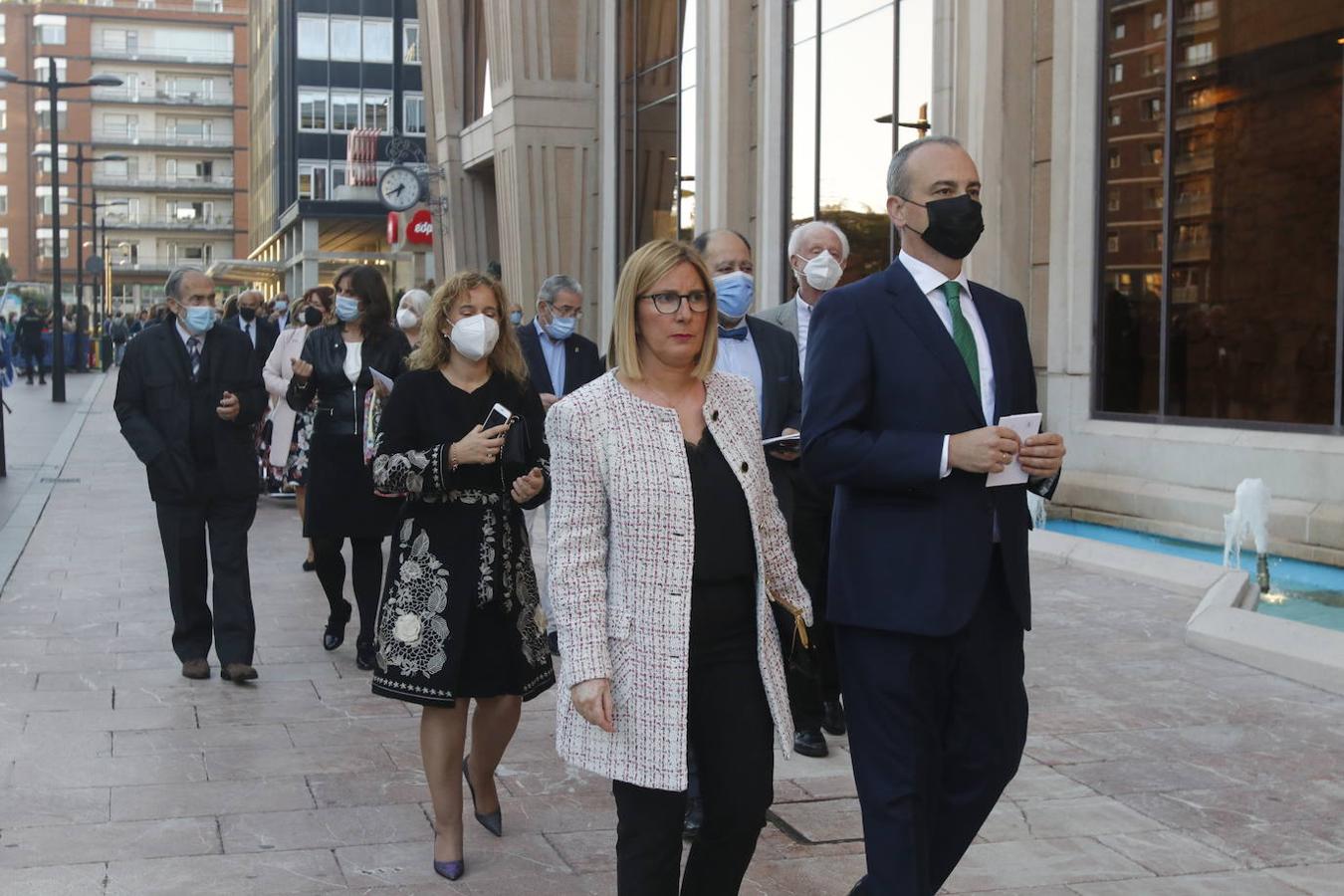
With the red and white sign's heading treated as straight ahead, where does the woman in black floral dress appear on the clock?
The woman in black floral dress is roughly at 12 o'clock from the red and white sign.

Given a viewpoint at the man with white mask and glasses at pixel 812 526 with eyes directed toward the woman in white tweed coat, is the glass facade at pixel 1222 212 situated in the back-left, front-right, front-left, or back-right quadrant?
back-left

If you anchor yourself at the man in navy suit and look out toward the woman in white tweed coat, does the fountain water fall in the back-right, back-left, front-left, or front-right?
back-right

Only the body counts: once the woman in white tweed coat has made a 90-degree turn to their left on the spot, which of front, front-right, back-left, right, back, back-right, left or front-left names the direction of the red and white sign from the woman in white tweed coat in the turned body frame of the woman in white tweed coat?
front-left

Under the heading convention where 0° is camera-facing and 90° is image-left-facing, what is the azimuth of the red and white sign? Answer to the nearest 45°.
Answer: approximately 0°

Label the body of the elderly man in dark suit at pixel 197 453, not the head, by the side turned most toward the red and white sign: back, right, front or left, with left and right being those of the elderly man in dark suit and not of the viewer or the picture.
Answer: back

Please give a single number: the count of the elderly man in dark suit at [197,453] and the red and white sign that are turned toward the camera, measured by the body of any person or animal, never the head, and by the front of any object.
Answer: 2

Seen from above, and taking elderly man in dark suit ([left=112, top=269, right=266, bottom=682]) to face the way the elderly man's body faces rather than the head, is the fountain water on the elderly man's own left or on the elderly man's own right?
on the elderly man's own left

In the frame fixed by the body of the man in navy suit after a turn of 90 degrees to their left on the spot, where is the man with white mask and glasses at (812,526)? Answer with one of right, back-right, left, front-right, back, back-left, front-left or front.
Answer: front-left

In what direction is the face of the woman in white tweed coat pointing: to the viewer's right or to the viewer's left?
to the viewer's right
